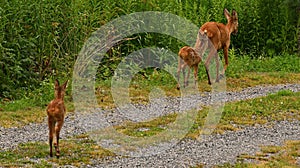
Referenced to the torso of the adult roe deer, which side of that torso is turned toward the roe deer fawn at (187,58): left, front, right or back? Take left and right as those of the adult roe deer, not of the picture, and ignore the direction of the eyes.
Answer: back

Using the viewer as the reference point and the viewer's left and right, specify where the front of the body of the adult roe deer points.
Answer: facing away from the viewer and to the right of the viewer
